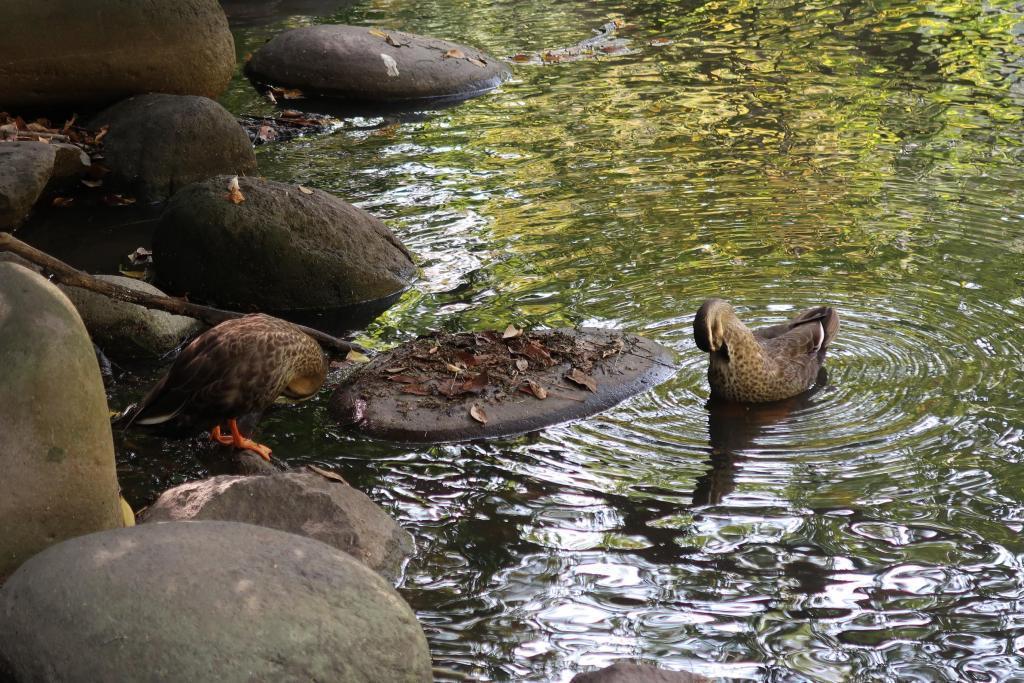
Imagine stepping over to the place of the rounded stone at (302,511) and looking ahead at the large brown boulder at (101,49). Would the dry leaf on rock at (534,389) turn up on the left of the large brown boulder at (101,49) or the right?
right

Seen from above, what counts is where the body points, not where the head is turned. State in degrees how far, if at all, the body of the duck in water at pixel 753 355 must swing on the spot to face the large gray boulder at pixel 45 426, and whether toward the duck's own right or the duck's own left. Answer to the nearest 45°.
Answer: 0° — it already faces it

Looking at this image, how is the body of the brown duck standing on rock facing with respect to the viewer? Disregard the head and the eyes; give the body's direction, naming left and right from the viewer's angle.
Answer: facing to the right of the viewer

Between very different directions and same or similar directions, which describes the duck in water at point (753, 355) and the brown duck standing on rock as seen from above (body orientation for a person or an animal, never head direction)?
very different directions

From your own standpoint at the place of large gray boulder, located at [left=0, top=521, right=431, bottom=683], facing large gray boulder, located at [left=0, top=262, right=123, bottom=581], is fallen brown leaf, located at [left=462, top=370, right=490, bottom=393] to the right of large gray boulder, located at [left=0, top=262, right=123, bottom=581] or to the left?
right

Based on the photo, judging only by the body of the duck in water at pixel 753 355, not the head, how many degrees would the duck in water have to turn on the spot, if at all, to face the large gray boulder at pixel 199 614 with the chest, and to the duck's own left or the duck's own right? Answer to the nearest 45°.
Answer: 0° — it already faces it

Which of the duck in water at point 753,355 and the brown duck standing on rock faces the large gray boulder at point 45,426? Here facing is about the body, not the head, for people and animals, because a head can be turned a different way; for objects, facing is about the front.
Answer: the duck in water

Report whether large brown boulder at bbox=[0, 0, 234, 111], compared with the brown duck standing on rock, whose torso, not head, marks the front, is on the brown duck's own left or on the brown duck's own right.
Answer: on the brown duck's own left

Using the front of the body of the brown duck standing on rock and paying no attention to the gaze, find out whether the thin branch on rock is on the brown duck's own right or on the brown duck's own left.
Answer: on the brown duck's own left

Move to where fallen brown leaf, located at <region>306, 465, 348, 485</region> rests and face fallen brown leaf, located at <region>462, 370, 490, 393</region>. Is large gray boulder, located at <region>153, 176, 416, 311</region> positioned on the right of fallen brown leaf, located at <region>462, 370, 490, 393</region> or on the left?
left

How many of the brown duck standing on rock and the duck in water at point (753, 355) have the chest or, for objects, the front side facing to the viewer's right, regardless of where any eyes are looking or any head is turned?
1

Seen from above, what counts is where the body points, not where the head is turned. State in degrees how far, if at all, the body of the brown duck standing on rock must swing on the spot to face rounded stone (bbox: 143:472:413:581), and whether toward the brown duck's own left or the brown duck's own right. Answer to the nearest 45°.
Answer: approximately 90° to the brown duck's own right

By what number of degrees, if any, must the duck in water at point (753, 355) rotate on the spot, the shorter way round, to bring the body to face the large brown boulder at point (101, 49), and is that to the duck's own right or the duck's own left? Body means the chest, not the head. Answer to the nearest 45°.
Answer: approximately 90° to the duck's own right
